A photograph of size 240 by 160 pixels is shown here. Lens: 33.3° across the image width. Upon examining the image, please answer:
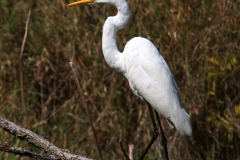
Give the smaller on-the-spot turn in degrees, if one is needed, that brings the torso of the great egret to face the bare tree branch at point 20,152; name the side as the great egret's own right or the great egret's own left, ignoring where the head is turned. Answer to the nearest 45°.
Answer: approximately 45° to the great egret's own left

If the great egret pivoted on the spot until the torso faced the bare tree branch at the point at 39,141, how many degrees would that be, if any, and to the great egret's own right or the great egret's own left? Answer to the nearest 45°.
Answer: approximately 45° to the great egret's own left

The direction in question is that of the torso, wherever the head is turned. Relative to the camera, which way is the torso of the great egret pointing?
to the viewer's left
